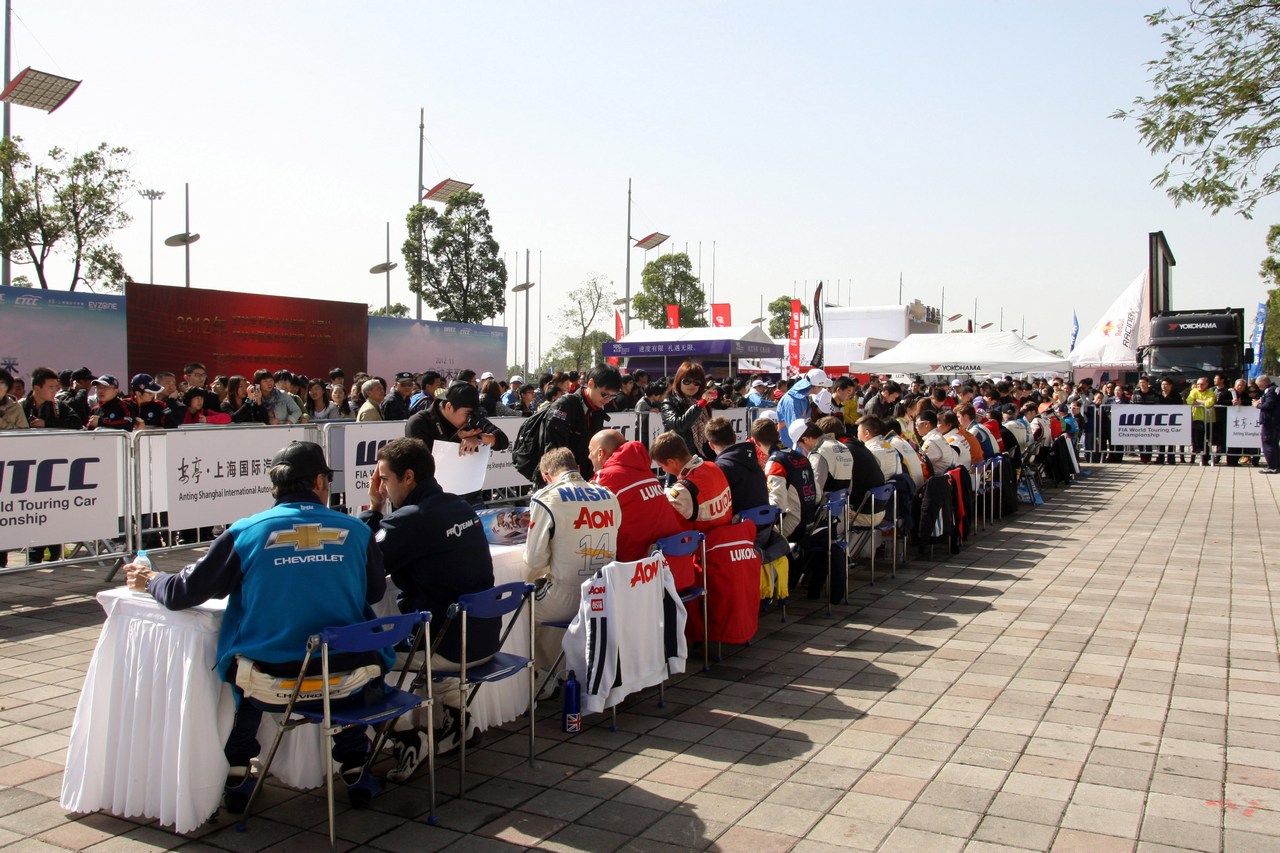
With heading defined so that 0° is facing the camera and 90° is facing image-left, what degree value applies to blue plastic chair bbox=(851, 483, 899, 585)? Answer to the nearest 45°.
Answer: approximately 135°

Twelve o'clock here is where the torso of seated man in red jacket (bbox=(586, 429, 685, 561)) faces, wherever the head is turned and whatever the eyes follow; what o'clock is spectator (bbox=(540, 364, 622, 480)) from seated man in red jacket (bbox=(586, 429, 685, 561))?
spectator (bbox=(540, 364, 622, 480)) is roughly at 1 o'clock from seated man in red jacket (bbox=(586, 429, 685, 561)).

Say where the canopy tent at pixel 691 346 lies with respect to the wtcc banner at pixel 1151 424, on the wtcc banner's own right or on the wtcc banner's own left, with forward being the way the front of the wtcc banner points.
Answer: on the wtcc banner's own right

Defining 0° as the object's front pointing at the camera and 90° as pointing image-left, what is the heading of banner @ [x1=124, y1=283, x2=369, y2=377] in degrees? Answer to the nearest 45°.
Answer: approximately 315°

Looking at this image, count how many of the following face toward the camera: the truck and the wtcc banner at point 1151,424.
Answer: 2

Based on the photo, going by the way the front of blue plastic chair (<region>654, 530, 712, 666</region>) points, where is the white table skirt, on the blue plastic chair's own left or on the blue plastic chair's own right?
on the blue plastic chair's own left

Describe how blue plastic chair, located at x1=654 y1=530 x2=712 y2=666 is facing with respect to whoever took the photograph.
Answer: facing away from the viewer and to the left of the viewer

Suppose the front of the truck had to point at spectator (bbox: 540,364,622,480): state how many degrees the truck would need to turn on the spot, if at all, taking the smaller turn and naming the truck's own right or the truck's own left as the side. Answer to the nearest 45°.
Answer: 0° — it already faces them

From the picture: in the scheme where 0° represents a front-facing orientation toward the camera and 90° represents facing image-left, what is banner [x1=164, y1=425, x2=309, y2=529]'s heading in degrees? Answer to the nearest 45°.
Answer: approximately 315°

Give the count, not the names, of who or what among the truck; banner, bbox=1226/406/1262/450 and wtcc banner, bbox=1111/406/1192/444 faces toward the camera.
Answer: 3

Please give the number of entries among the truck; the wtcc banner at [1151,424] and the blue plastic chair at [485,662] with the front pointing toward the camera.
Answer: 2

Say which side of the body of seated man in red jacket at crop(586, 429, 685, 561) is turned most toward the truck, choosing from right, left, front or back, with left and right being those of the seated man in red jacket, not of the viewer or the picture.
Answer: right

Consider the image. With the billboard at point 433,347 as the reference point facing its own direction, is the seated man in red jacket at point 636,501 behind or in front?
in front
